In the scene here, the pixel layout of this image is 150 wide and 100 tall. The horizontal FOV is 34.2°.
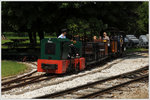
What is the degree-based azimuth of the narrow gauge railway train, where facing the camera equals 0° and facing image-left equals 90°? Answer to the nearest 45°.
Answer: approximately 45°

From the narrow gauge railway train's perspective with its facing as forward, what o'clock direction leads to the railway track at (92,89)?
The railway track is roughly at 10 o'clock from the narrow gauge railway train.
